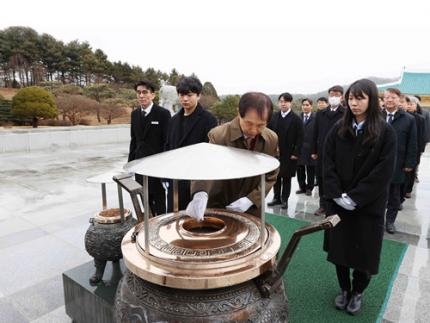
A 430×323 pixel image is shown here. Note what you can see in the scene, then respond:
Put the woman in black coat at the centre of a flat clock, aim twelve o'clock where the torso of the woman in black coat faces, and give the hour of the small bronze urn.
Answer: The small bronze urn is roughly at 1 o'clock from the woman in black coat.

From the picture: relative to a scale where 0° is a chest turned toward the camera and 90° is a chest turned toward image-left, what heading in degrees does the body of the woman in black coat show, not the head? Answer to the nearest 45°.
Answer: approximately 45°

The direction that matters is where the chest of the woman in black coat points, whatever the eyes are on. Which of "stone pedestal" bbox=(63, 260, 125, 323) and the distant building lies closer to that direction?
the stone pedestal

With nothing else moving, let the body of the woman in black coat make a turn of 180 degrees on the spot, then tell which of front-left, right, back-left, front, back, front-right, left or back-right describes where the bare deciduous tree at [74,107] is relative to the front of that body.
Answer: left

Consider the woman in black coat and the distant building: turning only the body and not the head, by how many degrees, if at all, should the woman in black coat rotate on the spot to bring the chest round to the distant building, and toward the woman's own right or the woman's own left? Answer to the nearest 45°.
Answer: approximately 135° to the woman's own right

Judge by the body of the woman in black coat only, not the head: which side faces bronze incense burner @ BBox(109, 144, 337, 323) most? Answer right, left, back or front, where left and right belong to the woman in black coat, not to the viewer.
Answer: front

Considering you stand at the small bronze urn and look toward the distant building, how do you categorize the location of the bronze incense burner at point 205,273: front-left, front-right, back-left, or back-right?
back-right

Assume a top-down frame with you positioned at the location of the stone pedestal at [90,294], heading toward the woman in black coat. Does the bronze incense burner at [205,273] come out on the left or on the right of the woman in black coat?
right
